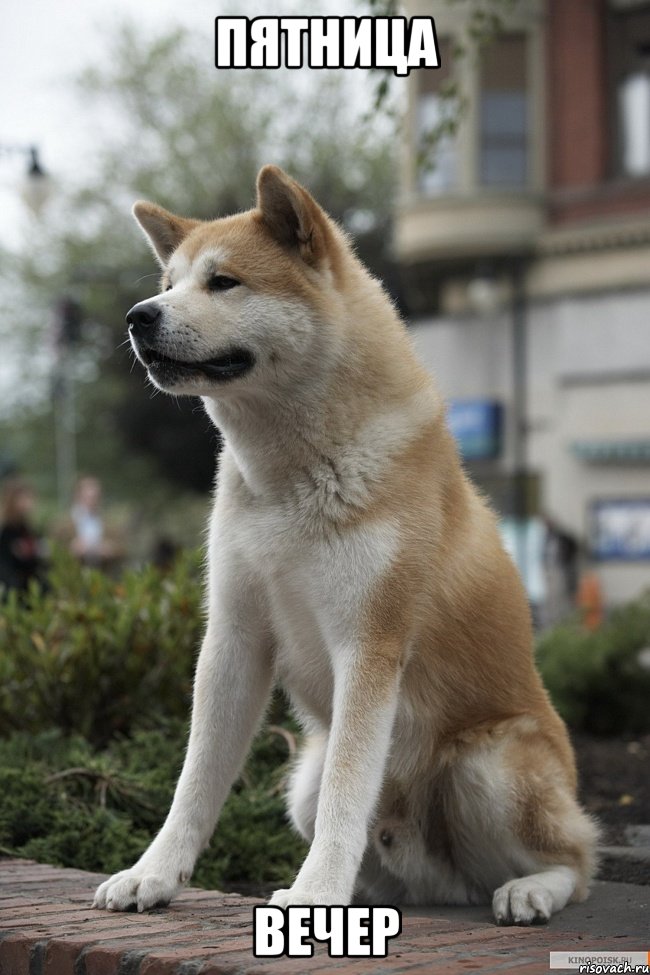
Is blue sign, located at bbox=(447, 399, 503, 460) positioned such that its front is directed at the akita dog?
yes

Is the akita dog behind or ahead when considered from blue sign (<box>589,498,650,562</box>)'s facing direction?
ahead

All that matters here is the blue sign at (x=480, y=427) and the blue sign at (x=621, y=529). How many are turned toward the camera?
2

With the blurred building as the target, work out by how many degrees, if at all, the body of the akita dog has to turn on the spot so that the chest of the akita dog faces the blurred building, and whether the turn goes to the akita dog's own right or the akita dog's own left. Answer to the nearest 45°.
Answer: approximately 135° to the akita dog's own right

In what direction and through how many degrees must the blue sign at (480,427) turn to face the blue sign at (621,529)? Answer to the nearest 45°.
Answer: approximately 45° to its left

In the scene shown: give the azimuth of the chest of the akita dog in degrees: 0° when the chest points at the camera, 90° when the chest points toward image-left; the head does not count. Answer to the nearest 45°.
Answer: approximately 45°

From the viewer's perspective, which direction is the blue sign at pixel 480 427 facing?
toward the camera

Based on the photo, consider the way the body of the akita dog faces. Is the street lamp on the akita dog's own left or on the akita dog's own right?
on the akita dog's own right

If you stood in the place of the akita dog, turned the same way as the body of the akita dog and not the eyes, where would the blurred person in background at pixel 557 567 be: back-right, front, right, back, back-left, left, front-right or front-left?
back-right
